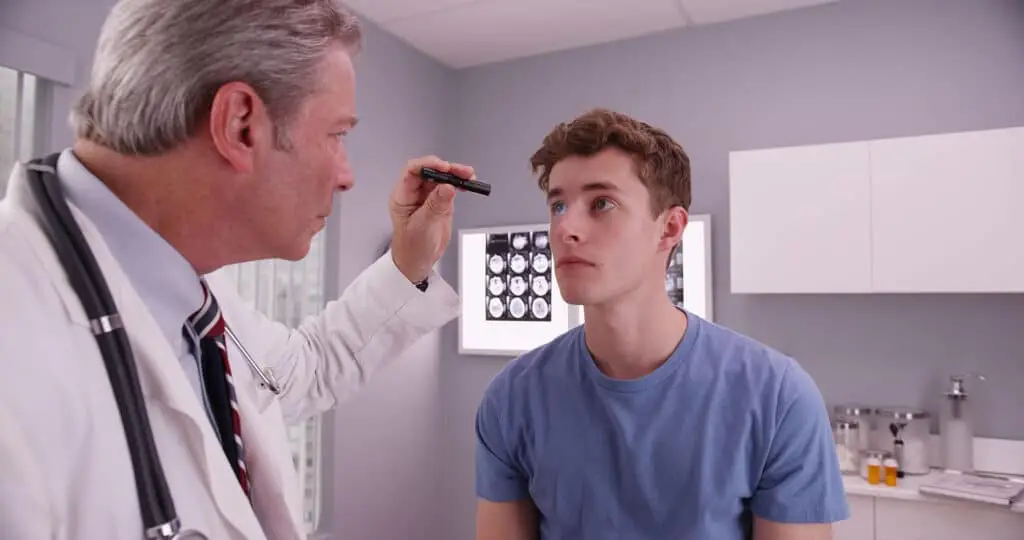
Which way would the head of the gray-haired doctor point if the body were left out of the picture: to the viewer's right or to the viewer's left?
to the viewer's right
